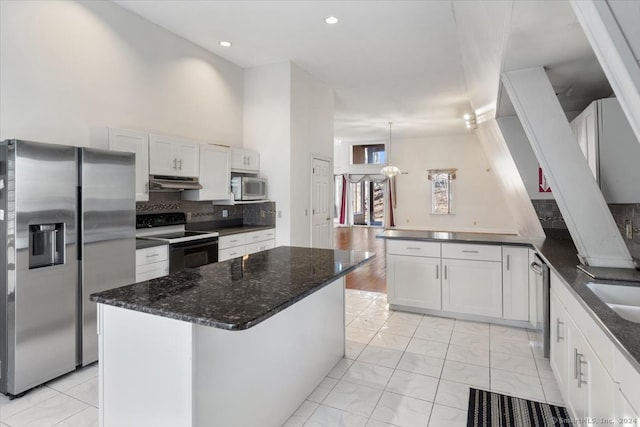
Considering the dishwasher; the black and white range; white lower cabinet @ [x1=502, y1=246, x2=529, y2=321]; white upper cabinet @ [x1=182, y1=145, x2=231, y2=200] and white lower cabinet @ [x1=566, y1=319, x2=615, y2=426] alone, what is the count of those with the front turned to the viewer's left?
2

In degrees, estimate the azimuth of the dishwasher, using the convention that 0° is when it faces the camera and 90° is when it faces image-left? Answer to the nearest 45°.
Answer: approximately 90°

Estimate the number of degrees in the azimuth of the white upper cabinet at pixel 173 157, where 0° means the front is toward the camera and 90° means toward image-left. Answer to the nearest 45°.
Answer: approximately 315°

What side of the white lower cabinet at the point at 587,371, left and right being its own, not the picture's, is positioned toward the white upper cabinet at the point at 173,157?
front

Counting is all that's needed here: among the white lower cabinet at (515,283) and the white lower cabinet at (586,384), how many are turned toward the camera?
1

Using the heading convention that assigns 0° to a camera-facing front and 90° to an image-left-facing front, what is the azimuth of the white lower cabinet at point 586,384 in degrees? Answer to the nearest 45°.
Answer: approximately 90°

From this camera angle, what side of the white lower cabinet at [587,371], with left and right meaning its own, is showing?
left

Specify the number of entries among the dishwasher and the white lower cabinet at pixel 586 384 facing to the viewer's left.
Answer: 2

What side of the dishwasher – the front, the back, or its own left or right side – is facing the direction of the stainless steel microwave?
front

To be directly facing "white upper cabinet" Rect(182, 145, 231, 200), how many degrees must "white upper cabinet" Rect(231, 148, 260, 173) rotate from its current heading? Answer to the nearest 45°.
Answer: approximately 90° to its right

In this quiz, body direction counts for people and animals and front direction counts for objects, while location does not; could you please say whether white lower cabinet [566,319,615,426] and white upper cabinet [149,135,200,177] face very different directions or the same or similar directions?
very different directions

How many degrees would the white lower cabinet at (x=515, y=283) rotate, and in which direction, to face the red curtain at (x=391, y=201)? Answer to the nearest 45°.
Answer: approximately 135° to its right
